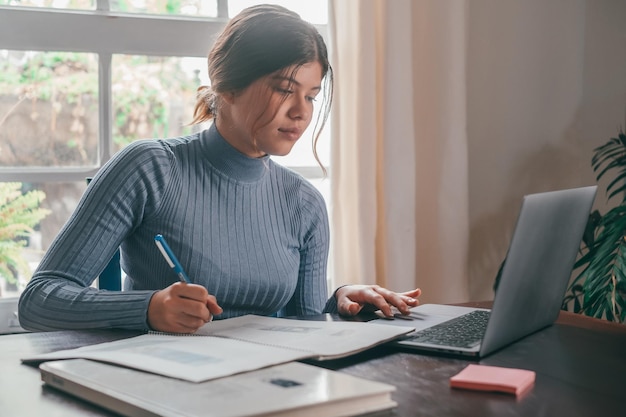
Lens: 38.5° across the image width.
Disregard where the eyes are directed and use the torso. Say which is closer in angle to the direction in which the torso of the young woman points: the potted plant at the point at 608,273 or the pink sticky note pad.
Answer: the pink sticky note pad

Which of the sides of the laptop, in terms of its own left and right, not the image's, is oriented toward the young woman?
front

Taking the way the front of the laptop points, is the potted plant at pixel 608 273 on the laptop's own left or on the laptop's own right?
on the laptop's own right

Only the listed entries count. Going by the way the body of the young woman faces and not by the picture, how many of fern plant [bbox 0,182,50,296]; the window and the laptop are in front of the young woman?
1

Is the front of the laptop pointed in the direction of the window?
yes

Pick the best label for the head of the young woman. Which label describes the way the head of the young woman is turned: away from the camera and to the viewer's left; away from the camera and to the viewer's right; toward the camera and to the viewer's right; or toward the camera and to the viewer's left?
toward the camera and to the viewer's right

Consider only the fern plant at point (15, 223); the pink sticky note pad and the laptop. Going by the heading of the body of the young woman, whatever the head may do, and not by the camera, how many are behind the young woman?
1

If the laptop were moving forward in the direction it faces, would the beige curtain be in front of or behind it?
in front

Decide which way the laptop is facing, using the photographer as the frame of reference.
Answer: facing away from the viewer and to the left of the viewer

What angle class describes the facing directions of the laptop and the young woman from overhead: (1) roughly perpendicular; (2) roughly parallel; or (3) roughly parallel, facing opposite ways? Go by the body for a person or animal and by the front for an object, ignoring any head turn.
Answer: roughly parallel, facing opposite ways

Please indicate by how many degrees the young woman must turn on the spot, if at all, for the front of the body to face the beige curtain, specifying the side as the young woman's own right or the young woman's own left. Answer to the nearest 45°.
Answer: approximately 90° to the young woman's own left

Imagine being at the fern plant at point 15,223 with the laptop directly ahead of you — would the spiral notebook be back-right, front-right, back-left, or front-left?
front-right

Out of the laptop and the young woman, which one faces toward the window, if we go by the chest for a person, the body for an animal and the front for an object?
the laptop
